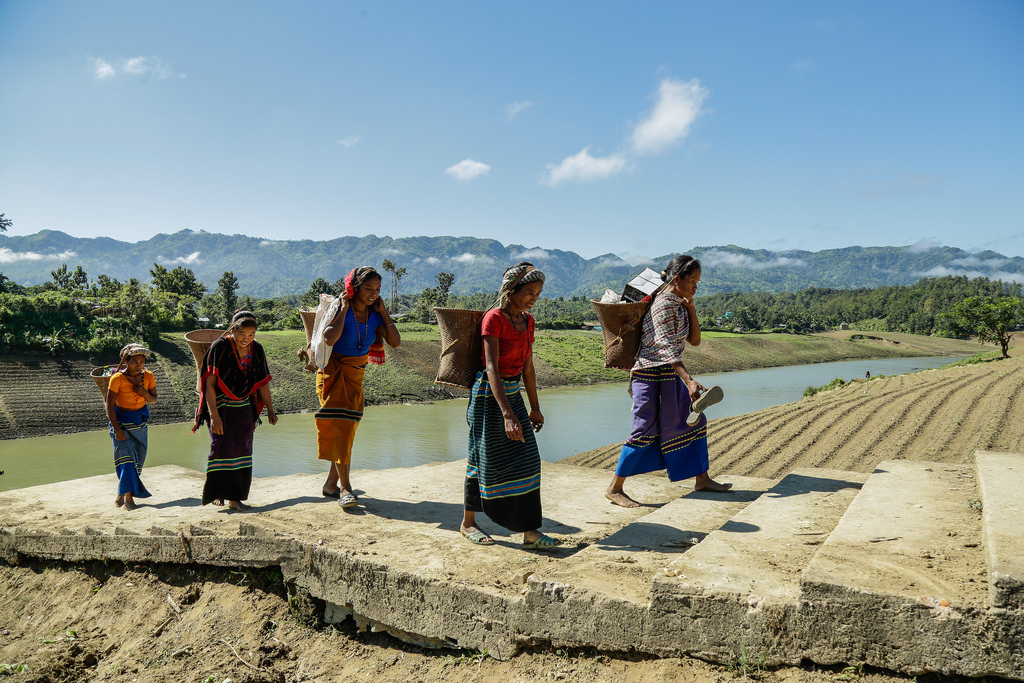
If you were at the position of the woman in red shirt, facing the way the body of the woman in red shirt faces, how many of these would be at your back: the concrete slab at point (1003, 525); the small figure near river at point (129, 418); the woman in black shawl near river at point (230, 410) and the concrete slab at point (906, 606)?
2

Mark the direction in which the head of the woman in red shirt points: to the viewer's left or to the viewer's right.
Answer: to the viewer's right

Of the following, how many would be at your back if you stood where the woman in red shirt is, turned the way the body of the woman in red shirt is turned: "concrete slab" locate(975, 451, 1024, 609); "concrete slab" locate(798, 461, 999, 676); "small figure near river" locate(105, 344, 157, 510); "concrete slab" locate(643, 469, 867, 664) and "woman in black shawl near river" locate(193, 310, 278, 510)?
2

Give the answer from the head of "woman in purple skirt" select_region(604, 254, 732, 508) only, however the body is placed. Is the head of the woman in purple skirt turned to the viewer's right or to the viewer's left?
to the viewer's right

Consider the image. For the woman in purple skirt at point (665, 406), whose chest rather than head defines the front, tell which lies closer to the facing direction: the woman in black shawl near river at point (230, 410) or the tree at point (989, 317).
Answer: the tree

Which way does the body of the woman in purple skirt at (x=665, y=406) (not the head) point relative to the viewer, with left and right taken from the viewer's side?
facing to the right of the viewer

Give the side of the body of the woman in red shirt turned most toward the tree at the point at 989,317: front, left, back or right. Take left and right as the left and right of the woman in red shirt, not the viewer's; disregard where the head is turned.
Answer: left

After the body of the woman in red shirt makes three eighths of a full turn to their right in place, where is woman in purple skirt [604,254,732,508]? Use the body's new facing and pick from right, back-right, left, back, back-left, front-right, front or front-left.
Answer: back-right
